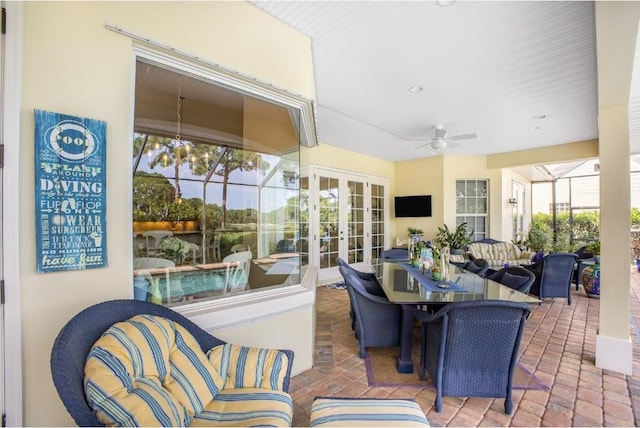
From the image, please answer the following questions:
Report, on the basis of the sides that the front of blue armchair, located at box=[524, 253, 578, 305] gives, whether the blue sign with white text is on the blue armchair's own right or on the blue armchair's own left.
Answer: on the blue armchair's own left

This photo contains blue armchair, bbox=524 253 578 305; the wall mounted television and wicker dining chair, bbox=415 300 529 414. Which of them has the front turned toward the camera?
the wall mounted television

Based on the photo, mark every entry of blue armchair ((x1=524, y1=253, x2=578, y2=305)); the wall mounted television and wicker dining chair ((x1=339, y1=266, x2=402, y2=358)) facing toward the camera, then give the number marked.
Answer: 1

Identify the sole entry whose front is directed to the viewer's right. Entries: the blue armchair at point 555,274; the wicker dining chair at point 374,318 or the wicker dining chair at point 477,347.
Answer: the wicker dining chair at point 374,318

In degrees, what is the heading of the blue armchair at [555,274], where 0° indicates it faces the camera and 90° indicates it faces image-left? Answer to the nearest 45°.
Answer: approximately 135°

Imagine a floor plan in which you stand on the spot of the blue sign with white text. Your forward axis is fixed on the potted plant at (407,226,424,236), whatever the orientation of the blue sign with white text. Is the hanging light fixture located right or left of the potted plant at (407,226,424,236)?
left

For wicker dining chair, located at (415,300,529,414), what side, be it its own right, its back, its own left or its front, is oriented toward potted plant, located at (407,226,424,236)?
front

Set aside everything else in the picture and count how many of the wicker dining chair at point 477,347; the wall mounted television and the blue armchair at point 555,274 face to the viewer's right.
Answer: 0

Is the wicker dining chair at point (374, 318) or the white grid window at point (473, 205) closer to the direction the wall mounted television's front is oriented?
the wicker dining chair

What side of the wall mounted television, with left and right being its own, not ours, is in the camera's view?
front

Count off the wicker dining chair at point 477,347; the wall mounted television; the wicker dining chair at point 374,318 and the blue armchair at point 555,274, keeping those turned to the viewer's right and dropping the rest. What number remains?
1

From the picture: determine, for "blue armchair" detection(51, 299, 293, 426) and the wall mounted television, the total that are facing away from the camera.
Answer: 0

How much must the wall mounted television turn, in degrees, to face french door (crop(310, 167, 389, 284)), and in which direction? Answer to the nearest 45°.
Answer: approximately 45° to its right

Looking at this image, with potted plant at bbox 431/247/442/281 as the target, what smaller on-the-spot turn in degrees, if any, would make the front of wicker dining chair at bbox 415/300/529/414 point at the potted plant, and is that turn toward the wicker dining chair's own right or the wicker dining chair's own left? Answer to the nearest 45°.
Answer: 0° — it already faces it

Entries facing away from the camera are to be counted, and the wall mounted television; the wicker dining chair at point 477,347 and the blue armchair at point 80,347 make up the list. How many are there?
1

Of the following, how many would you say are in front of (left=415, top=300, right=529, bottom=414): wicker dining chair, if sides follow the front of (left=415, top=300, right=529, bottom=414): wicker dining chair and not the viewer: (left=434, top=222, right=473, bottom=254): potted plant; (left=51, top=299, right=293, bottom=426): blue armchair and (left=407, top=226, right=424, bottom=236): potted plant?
2

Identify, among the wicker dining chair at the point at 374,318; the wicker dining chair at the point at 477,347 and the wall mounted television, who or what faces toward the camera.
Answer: the wall mounted television

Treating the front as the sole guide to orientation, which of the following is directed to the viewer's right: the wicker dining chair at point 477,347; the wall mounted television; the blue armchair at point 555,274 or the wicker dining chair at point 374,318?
the wicker dining chair at point 374,318
